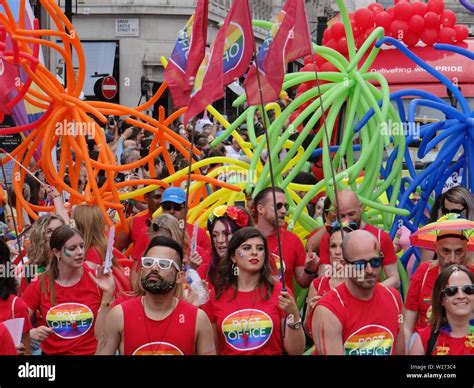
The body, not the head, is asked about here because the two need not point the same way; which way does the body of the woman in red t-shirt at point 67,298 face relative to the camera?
toward the camera

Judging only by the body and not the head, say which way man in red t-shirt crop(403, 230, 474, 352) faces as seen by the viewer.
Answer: toward the camera

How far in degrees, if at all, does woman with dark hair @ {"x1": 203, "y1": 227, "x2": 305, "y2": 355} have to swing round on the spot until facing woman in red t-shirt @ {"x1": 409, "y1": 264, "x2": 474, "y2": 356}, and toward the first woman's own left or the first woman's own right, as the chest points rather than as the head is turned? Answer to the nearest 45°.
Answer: approximately 90° to the first woman's own left

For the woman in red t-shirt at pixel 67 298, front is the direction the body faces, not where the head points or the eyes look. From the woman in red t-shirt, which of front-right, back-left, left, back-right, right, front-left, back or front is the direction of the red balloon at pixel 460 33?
back-left

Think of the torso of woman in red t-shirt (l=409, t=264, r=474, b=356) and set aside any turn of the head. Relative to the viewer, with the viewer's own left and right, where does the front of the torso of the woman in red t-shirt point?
facing the viewer

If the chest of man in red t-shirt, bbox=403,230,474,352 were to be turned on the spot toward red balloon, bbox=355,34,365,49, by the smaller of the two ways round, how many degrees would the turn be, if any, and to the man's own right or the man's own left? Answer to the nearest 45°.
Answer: approximately 180°

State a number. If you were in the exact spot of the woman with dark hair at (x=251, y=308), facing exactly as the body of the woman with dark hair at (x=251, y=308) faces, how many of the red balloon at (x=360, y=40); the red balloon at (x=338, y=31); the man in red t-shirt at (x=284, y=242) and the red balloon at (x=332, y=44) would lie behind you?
4

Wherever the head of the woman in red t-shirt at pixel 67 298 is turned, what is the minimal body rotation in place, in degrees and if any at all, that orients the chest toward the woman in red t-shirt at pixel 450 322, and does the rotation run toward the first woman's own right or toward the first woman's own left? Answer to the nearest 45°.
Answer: approximately 45° to the first woman's own left

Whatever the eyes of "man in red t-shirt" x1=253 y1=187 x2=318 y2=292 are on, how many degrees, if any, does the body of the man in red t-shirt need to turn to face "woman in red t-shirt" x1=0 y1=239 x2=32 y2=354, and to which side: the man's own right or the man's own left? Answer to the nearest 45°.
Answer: approximately 90° to the man's own right

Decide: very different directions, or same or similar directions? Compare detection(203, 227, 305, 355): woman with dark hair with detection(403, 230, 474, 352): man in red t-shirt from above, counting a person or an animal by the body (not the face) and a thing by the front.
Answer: same or similar directions

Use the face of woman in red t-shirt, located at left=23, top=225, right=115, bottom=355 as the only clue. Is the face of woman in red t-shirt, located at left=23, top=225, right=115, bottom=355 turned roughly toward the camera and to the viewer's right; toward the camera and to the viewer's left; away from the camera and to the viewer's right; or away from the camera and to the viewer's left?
toward the camera and to the viewer's right

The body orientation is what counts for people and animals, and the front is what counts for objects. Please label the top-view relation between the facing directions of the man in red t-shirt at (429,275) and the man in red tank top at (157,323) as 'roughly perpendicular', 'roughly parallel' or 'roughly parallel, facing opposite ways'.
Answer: roughly parallel

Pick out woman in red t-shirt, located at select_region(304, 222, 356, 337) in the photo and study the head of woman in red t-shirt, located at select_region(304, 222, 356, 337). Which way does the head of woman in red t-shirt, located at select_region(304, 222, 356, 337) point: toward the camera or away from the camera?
toward the camera

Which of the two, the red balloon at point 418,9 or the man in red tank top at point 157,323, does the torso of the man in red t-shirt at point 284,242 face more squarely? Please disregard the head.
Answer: the man in red tank top
